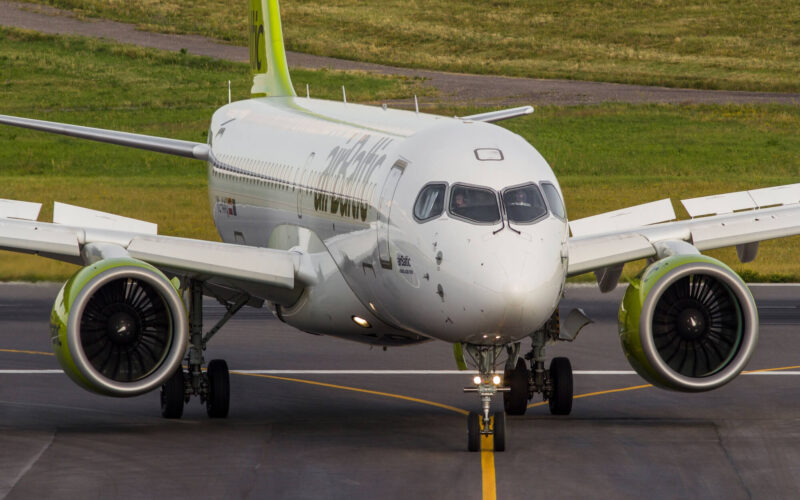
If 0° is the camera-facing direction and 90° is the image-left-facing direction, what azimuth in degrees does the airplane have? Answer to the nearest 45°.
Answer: approximately 0°
